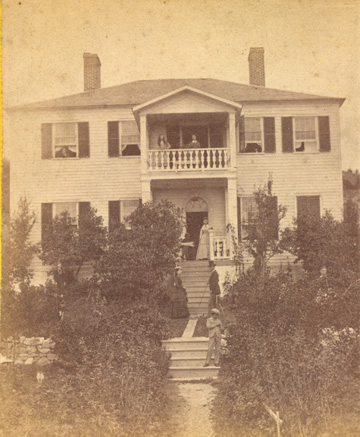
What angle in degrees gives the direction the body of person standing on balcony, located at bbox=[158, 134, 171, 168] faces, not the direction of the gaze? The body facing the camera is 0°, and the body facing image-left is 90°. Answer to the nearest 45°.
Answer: approximately 0°

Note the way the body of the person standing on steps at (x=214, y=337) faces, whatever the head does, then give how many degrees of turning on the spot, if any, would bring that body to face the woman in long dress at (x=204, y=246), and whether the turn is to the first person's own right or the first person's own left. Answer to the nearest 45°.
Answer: approximately 180°

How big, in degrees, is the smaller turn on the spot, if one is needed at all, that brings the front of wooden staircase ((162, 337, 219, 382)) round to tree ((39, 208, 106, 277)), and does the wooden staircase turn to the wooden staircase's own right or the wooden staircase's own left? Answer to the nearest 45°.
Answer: approximately 135° to the wooden staircase's own right

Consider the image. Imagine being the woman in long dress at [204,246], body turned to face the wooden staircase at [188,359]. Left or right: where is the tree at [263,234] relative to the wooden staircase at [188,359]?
left

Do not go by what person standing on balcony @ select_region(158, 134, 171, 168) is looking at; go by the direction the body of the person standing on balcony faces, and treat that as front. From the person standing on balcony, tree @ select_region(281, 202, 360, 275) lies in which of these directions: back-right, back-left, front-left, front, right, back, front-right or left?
front-left

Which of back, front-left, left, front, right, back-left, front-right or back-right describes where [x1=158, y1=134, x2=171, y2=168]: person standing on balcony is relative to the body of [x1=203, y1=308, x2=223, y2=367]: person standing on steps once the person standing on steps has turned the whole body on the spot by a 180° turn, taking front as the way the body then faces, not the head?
front

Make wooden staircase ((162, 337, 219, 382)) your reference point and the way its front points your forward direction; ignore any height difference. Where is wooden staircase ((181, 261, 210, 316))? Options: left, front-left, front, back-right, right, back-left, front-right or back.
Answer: back

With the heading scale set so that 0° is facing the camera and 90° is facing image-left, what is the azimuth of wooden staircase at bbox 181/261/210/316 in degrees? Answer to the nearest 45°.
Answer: approximately 0°

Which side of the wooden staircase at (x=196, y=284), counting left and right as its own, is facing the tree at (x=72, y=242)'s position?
right
